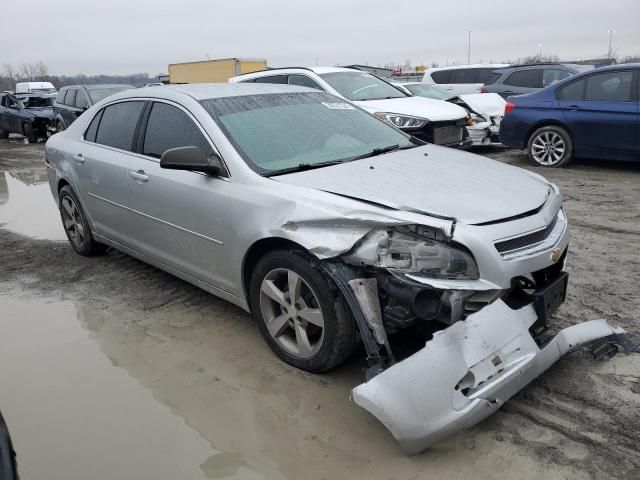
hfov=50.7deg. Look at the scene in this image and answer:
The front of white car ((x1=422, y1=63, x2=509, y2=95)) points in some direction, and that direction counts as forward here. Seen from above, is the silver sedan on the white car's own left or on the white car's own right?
on the white car's own right

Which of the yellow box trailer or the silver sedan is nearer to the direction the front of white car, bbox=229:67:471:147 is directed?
the silver sedan

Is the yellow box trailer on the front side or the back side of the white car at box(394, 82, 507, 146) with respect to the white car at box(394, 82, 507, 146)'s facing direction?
on the back side

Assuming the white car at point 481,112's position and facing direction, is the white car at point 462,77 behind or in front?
behind

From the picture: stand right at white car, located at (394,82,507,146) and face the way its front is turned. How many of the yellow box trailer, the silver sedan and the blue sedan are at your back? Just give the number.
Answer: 1

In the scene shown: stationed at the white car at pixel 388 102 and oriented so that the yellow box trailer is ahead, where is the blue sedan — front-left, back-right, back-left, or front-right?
back-right

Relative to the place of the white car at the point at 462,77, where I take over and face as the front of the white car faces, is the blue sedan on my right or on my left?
on my right

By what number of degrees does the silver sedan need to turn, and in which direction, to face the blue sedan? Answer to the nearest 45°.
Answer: approximately 90° to its left

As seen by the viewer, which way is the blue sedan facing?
to the viewer's right

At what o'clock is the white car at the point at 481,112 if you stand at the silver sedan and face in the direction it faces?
The white car is roughly at 8 o'clock from the silver sedan.

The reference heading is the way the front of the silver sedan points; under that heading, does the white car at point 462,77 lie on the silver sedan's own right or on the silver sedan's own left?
on the silver sedan's own left

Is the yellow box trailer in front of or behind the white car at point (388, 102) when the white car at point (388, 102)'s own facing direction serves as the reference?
behind
